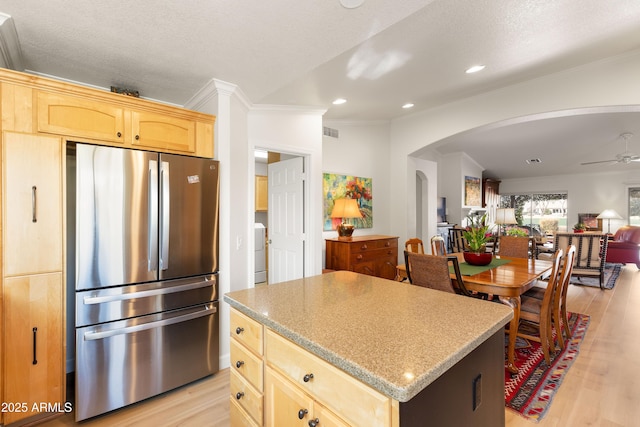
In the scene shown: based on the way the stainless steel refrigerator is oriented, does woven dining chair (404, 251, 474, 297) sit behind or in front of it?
in front

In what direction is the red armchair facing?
to the viewer's left

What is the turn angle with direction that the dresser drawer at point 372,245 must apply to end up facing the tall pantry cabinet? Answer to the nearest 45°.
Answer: approximately 90° to its right

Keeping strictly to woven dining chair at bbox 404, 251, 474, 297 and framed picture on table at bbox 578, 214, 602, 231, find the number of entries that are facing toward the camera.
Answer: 1

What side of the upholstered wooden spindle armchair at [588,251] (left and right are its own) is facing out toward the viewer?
back

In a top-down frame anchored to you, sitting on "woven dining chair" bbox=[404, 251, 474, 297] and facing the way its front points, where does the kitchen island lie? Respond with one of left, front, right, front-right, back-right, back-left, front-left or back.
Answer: back-right

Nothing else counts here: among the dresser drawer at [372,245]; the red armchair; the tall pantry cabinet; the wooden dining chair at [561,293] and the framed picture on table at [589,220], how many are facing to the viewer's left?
2

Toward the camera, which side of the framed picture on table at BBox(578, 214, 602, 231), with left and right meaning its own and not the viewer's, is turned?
front

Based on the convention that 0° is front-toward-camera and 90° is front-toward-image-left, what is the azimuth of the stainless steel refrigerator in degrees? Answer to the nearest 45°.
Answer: approximately 315°

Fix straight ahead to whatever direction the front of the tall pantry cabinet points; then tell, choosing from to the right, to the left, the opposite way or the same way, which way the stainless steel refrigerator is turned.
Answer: the same way
